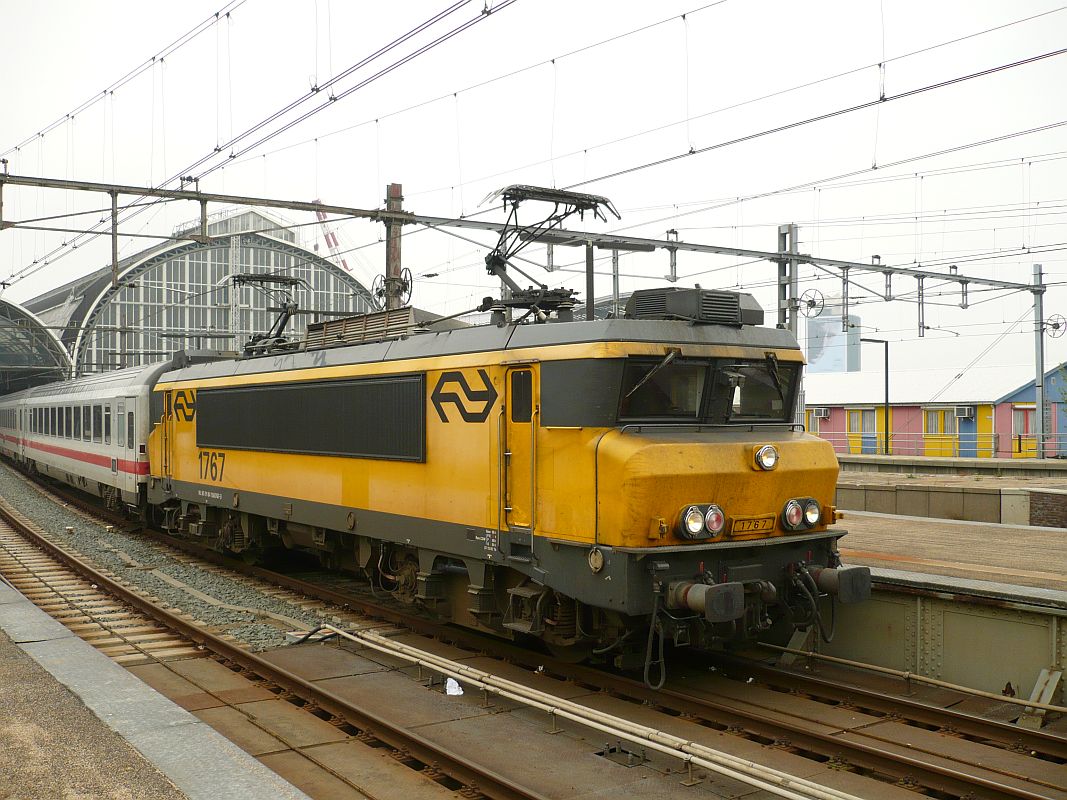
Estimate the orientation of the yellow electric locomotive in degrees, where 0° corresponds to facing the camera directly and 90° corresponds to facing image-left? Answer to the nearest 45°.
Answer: approximately 315°

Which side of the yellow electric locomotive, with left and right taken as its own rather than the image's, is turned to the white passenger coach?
back

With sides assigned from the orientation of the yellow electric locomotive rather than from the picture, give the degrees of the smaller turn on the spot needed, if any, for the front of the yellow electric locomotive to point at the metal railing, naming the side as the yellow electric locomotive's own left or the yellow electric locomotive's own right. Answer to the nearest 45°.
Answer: approximately 90° to the yellow electric locomotive's own left
